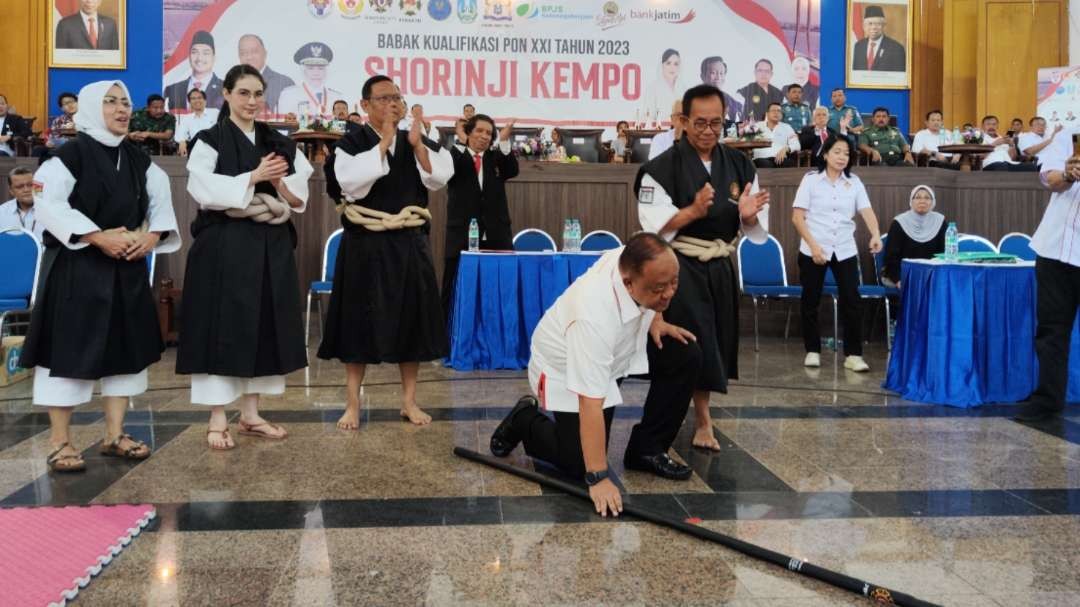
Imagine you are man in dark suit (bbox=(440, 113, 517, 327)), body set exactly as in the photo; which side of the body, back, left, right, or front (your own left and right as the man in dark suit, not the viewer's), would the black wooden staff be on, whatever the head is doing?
front

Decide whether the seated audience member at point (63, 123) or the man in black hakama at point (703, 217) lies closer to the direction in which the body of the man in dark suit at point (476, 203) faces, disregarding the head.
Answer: the man in black hakama

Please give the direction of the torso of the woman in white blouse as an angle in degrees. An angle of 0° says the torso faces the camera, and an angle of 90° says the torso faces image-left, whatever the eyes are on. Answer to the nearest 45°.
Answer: approximately 0°

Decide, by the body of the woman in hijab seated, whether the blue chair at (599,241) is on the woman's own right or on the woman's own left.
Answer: on the woman's own right

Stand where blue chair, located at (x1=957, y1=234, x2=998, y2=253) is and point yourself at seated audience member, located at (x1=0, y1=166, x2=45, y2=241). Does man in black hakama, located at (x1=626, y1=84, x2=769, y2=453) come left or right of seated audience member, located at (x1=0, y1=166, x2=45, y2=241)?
left

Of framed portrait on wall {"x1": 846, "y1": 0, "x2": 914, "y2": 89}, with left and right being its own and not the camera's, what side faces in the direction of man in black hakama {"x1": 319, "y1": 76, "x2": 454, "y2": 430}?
front

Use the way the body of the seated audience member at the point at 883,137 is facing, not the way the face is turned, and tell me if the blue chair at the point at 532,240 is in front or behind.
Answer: in front

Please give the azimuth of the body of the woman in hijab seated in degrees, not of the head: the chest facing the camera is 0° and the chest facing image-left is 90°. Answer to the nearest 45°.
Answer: approximately 0°
